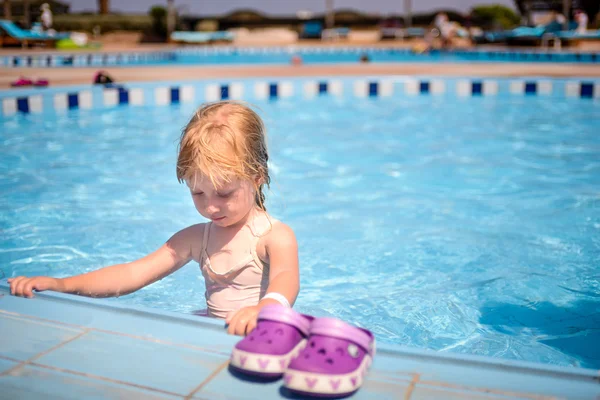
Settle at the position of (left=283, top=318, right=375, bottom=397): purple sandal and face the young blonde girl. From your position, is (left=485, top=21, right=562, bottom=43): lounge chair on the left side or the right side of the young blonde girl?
right

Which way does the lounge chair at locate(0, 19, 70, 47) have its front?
to the viewer's right

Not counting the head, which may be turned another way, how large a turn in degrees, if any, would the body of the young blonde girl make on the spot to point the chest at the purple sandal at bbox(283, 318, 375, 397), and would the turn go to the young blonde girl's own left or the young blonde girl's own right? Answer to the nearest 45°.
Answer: approximately 45° to the young blonde girl's own left

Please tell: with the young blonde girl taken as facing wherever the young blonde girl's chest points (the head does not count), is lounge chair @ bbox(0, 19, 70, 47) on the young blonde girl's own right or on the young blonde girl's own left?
on the young blonde girl's own right

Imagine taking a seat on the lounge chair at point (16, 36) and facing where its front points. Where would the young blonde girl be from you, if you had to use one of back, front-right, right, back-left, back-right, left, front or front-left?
right

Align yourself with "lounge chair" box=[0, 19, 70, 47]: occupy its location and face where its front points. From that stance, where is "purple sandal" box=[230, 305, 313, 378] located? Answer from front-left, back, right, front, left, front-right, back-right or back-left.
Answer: right

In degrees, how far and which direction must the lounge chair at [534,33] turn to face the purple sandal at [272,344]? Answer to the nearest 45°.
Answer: approximately 90° to its left

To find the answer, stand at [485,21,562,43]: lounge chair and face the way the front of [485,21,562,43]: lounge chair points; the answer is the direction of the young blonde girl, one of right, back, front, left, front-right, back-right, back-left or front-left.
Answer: left

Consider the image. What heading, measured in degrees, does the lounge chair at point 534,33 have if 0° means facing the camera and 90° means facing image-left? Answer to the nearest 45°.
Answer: approximately 90°

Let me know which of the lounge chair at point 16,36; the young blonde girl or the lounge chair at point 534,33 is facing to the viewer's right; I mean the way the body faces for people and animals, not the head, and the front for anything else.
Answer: the lounge chair at point 16,36

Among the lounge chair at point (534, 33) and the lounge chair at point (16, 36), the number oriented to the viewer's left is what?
1

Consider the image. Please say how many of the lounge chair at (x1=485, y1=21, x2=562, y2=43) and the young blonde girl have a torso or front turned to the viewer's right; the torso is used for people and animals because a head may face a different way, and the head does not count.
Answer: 0

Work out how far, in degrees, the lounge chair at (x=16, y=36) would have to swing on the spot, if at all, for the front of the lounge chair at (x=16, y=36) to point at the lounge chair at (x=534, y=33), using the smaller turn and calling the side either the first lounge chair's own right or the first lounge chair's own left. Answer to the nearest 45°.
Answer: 0° — it already faces it
